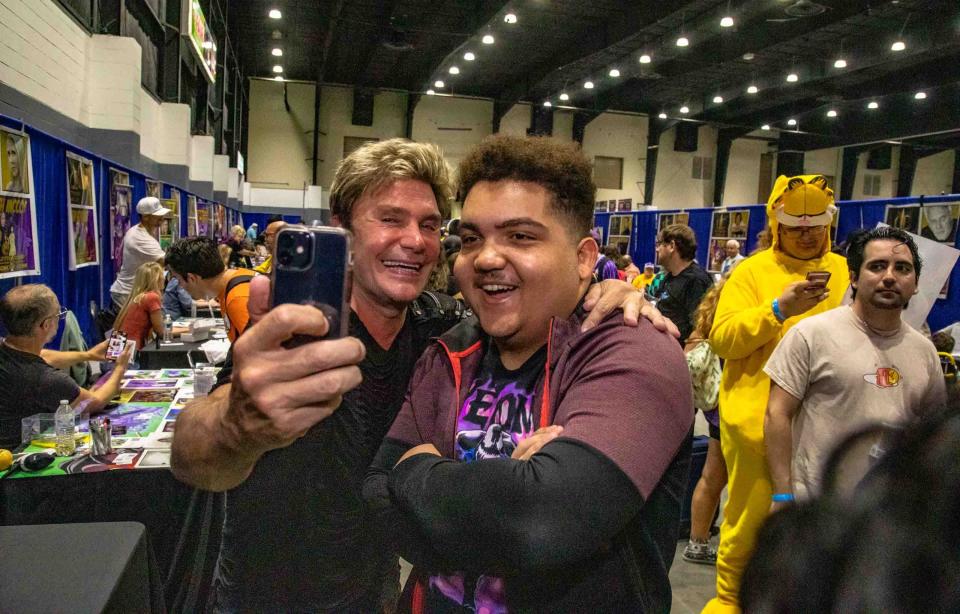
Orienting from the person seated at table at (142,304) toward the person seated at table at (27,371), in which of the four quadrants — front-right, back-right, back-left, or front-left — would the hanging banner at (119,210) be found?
back-right

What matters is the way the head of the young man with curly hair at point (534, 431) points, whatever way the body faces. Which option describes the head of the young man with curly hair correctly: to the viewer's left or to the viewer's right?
to the viewer's left

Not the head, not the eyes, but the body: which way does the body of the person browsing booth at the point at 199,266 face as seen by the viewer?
to the viewer's left

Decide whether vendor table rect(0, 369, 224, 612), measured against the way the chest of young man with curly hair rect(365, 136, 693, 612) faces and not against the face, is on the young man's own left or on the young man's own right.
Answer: on the young man's own right

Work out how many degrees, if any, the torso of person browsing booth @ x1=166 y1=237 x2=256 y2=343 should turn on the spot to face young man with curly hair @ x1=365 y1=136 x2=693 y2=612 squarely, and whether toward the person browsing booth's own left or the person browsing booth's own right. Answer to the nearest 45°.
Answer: approximately 90° to the person browsing booth's own left

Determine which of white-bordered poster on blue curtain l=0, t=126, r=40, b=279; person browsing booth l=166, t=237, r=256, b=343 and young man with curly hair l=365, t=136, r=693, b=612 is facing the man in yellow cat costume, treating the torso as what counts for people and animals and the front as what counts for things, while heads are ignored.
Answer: the white-bordered poster on blue curtain
